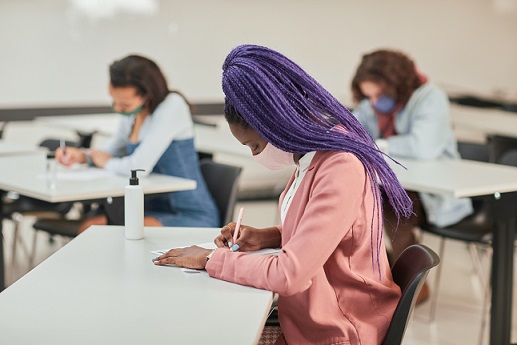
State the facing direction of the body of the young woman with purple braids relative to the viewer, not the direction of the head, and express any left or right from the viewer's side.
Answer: facing to the left of the viewer

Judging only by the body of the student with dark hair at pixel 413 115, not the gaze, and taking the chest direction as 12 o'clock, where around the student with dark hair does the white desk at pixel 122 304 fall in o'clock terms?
The white desk is roughly at 11 o'clock from the student with dark hair.

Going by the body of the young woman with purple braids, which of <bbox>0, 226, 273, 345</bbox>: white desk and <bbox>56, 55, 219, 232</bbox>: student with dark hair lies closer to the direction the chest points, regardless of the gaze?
the white desk

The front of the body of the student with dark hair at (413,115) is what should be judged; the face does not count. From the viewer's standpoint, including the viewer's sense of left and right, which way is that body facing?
facing the viewer and to the left of the viewer

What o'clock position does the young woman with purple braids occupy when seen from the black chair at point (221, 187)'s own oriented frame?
The young woman with purple braids is roughly at 9 o'clock from the black chair.

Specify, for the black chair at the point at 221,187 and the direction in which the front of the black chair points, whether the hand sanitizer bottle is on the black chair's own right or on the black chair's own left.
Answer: on the black chair's own left
